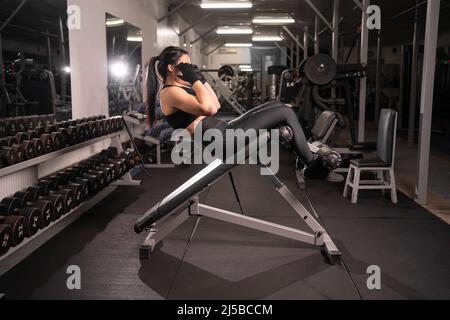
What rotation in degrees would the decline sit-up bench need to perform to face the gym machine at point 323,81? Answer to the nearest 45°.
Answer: approximately 90° to its left

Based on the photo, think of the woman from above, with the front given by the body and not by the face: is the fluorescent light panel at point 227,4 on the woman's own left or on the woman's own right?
on the woman's own left

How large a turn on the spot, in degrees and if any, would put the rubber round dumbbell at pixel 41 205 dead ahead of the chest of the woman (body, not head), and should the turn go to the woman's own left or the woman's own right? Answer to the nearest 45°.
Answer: approximately 180°

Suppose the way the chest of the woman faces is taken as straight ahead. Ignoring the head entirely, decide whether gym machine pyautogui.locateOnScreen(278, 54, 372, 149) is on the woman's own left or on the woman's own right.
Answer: on the woman's own left

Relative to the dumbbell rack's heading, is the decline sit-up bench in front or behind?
in front

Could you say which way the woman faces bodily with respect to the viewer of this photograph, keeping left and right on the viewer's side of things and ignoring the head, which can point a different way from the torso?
facing to the right of the viewer

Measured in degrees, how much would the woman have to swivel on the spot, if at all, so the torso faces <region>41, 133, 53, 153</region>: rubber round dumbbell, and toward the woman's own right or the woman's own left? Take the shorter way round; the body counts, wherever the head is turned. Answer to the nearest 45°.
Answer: approximately 135° to the woman's own left

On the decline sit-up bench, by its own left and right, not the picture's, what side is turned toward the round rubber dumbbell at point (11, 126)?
back

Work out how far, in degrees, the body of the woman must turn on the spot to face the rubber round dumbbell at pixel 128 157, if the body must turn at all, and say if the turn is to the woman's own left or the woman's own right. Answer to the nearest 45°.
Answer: approximately 135° to the woman's own left

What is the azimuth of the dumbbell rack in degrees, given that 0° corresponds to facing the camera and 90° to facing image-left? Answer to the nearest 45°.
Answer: approximately 315°

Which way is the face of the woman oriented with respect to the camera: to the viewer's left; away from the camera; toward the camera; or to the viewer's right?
to the viewer's right

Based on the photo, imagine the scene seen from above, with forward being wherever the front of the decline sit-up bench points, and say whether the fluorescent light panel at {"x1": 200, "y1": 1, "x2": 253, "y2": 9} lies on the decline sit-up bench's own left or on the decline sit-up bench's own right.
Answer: on the decline sit-up bench's own left

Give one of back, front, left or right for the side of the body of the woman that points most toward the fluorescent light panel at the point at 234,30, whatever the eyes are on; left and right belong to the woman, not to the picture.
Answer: left

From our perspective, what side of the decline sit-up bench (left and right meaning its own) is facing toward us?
right

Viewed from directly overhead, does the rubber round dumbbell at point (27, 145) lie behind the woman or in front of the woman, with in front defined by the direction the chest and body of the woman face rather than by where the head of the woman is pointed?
behind
